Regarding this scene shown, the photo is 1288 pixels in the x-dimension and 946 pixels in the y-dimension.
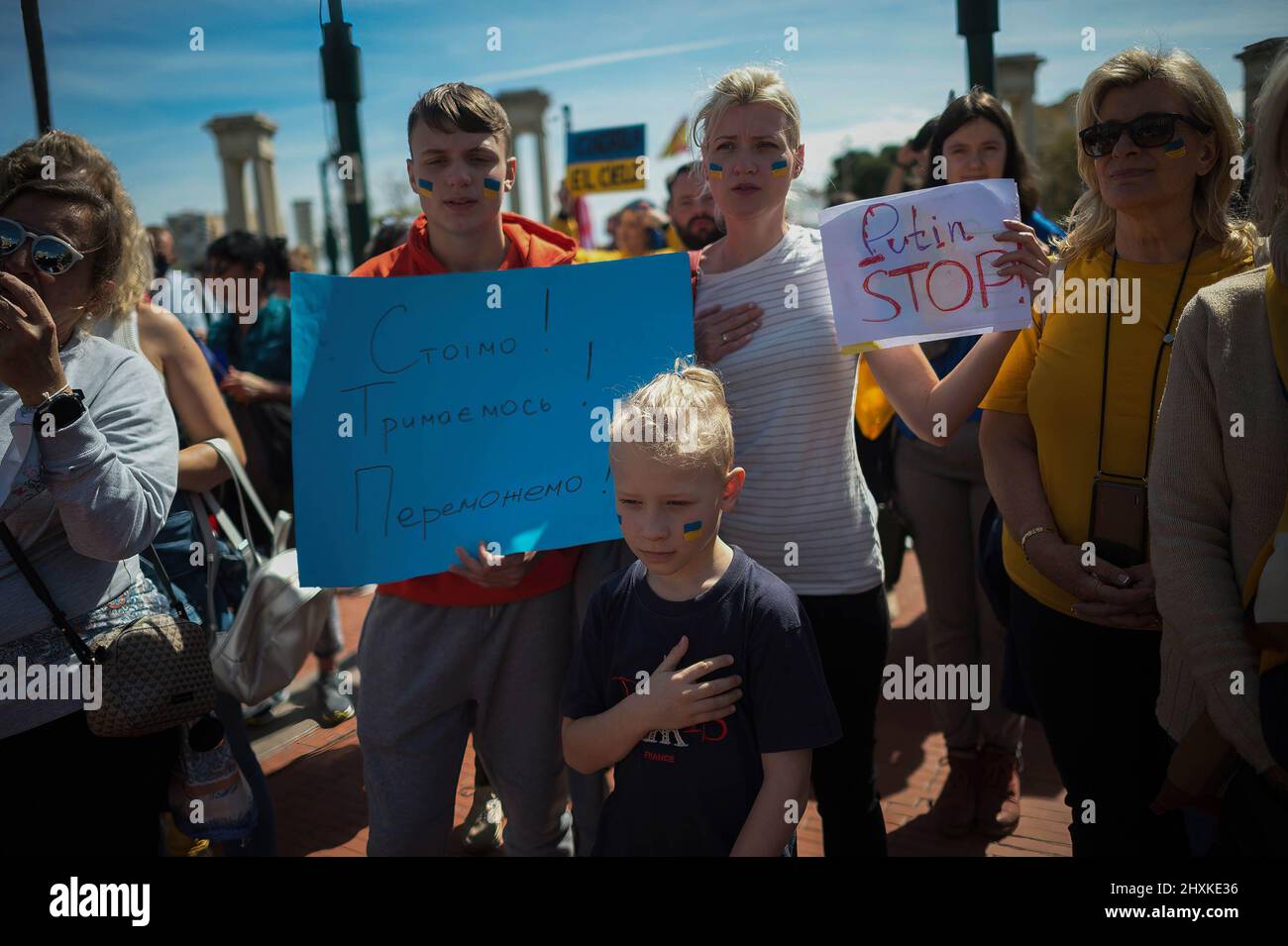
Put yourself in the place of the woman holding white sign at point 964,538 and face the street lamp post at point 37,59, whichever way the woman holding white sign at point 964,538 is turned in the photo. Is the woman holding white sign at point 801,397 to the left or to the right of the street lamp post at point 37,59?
left

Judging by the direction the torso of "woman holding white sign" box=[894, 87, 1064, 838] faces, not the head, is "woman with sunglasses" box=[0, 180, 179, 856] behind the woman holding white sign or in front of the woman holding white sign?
in front

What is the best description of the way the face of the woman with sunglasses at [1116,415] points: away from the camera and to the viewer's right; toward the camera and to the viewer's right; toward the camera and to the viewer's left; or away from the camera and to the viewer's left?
toward the camera and to the viewer's left

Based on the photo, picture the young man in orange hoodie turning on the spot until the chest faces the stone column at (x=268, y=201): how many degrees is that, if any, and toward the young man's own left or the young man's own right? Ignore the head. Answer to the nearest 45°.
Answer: approximately 180°

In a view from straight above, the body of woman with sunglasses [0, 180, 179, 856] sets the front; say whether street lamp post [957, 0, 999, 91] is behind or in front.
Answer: behind

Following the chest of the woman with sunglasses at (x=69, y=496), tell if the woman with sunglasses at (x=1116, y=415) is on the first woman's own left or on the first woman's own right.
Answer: on the first woman's own left

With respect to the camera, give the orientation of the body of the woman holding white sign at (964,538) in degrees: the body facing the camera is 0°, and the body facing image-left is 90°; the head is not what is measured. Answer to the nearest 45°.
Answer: approximately 0°

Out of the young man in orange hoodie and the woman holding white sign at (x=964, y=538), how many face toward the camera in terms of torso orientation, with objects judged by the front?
2

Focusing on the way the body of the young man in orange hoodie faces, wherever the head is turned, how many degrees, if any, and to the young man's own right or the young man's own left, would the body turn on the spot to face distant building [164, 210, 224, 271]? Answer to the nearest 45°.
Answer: approximately 180°
